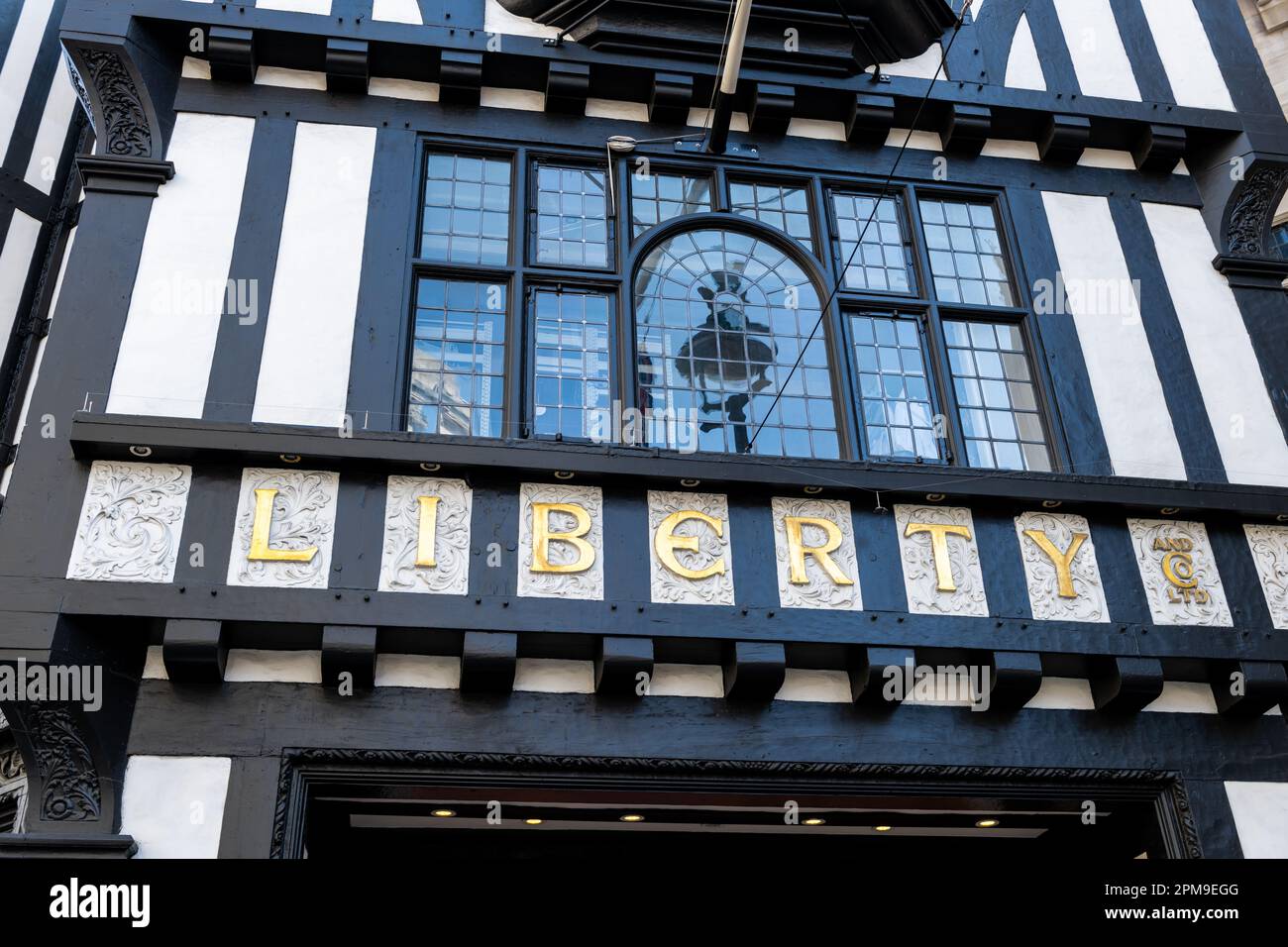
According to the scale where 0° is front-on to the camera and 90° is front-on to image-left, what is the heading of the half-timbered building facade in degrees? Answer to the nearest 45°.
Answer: approximately 0°
